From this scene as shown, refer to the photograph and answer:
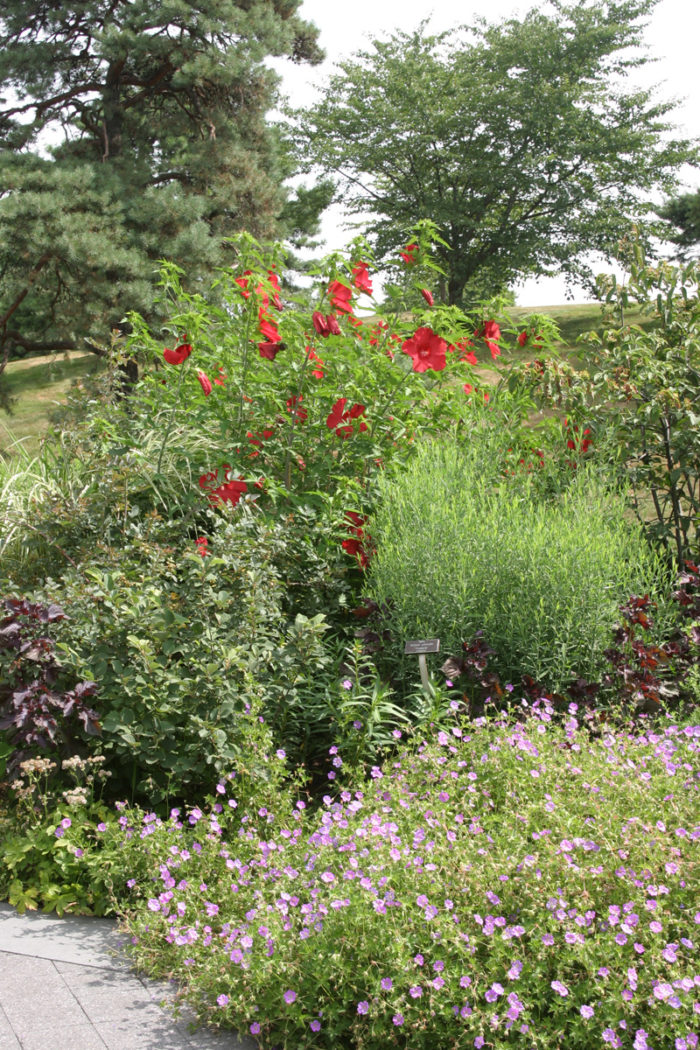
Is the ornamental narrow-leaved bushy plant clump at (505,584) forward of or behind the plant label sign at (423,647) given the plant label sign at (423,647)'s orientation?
behind

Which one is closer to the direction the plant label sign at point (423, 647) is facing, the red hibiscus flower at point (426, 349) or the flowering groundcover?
the flowering groundcover

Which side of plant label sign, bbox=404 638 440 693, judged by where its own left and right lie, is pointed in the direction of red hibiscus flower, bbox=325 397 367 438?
back

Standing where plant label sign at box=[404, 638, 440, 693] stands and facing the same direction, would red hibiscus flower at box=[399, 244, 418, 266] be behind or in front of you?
behind

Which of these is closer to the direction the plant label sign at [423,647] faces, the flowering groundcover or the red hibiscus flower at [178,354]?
the flowering groundcover

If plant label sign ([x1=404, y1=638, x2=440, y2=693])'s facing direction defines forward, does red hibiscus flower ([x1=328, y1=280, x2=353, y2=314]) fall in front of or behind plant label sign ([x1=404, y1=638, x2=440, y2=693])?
behind

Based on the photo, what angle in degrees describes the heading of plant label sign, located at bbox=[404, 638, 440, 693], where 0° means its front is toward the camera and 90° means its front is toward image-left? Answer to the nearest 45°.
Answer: approximately 0°

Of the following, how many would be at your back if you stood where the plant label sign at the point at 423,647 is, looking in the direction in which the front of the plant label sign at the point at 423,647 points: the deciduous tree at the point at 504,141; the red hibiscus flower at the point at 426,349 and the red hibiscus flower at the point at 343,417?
3

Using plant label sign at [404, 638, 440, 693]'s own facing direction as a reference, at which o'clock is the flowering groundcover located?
The flowering groundcover is roughly at 12 o'clock from the plant label sign.

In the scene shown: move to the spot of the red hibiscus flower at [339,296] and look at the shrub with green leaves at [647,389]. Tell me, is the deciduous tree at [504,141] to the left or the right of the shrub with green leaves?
left

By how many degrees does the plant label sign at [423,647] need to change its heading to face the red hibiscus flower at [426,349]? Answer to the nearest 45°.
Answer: approximately 180°

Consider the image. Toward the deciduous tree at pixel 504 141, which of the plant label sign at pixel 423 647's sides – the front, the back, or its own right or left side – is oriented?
back
